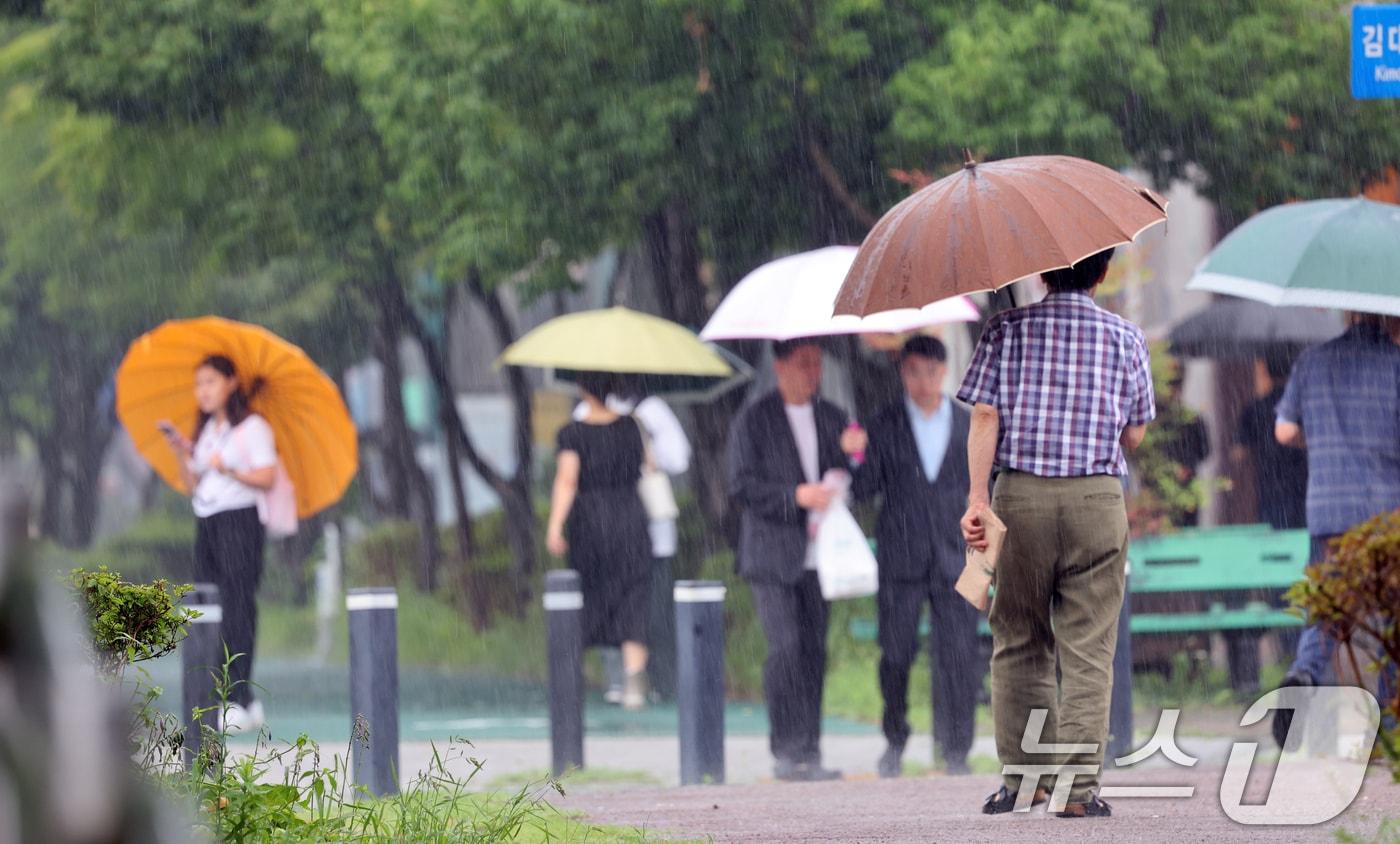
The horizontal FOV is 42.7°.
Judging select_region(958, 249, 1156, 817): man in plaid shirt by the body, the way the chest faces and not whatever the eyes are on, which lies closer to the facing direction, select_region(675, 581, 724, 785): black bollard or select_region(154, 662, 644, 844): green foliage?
the black bollard

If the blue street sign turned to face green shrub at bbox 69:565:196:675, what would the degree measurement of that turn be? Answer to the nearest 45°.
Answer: approximately 45° to its right

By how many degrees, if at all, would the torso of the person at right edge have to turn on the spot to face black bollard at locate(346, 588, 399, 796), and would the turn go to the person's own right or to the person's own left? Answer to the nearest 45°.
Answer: approximately 90° to the person's own left

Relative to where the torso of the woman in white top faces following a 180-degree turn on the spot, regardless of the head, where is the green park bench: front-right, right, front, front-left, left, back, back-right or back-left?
front-right

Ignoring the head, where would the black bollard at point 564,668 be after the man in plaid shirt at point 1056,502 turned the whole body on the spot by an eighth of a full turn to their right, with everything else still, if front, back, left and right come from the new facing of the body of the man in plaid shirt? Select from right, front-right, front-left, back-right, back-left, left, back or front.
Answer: left

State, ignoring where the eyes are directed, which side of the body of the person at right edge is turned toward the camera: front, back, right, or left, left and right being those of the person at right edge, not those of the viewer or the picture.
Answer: back

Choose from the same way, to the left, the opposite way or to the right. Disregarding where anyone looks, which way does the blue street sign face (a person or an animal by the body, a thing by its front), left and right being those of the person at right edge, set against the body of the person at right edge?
the opposite way

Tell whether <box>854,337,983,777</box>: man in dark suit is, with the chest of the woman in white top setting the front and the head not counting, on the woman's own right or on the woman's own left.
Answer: on the woman's own left

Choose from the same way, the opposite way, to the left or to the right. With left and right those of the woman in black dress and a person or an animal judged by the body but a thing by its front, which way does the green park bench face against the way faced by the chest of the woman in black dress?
the opposite way

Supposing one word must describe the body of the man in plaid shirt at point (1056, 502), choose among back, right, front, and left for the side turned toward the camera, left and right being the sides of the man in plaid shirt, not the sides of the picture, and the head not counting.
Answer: back

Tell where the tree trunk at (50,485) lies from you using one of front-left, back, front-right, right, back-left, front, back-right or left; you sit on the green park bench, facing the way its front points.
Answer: back-right

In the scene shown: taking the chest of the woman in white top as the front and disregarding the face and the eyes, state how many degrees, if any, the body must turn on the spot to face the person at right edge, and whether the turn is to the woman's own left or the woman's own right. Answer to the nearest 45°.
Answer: approximately 90° to the woman's own left

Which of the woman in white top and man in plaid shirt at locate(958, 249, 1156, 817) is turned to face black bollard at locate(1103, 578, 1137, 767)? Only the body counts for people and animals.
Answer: the man in plaid shirt
